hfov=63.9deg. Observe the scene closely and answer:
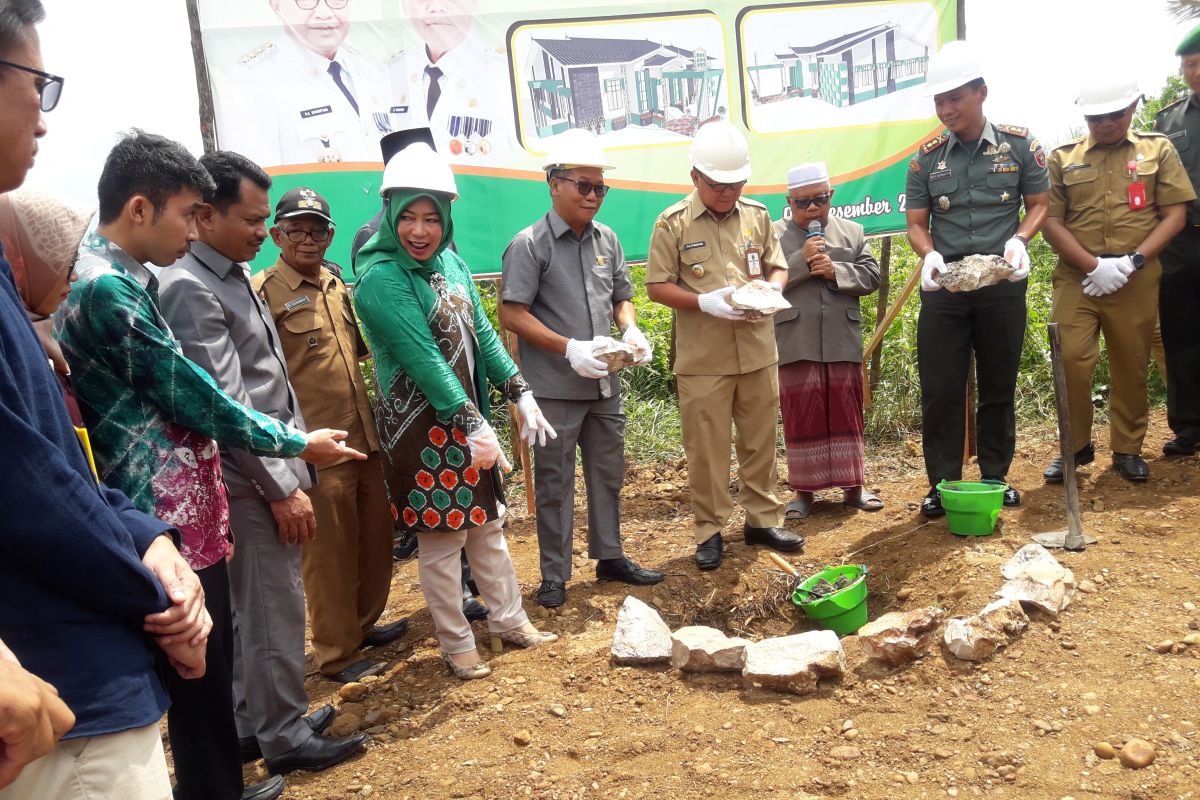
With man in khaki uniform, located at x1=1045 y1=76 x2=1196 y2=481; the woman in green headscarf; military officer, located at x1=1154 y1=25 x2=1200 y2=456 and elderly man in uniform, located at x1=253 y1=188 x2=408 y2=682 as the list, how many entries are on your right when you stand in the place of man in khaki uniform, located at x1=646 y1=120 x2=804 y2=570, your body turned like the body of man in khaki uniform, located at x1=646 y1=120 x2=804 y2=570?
2

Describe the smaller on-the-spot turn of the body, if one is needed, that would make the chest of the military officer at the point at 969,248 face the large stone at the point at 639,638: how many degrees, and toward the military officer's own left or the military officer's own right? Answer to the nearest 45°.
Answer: approximately 45° to the military officer's own right

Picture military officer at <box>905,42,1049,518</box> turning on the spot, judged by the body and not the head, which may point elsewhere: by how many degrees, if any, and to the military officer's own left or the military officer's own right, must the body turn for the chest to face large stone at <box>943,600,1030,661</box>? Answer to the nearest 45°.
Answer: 0° — they already face it

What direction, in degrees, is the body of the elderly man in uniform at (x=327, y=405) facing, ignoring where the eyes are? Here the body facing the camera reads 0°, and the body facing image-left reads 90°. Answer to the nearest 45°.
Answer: approximately 315°

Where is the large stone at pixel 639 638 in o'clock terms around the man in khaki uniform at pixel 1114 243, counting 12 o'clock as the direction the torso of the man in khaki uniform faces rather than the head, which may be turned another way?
The large stone is roughly at 1 o'clock from the man in khaki uniform.

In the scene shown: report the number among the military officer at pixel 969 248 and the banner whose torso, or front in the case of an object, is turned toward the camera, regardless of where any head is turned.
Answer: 2

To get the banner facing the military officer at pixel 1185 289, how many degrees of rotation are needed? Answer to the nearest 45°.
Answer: approximately 90° to its left

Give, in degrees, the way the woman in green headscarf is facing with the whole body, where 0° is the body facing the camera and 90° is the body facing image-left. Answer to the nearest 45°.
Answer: approximately 315°
